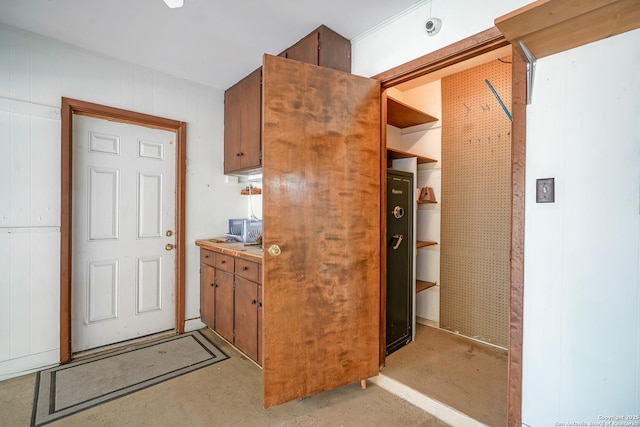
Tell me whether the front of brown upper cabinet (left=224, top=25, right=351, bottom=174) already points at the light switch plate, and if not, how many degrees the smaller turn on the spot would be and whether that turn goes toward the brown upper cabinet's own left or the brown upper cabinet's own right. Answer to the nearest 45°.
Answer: approximately 90° to the brown upper cabinet's own left

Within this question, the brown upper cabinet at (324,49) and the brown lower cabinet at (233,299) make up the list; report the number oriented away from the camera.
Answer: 0

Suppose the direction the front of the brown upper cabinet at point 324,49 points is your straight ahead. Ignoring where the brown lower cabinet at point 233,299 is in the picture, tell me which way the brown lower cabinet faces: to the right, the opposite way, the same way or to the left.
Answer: the same way

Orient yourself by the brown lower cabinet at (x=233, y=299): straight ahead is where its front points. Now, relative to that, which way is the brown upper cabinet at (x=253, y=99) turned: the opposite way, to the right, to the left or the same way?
the same way

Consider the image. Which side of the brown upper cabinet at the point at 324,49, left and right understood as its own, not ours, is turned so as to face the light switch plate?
left
